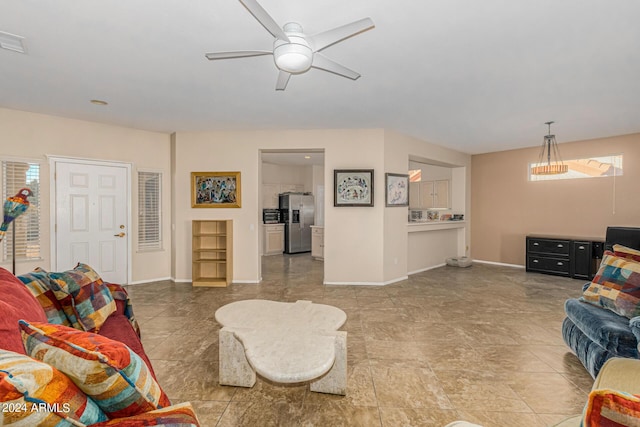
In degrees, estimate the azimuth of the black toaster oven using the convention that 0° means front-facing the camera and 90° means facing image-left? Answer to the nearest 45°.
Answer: approximately 0°

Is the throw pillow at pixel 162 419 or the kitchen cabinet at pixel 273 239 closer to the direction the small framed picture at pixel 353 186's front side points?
the throw pillow

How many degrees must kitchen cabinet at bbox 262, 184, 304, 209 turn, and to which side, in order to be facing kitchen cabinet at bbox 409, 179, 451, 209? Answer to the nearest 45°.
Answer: approximately 90° to its left

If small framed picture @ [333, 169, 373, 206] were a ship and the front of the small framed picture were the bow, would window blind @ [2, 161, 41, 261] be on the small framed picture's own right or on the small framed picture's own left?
on the small framed picture's own right

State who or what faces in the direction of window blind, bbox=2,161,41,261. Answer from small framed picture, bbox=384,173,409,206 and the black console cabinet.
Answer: the black console cabinet

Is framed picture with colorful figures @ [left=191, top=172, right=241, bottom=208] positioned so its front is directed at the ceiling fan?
yes

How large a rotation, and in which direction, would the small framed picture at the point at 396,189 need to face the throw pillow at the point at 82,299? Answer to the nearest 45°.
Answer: approximately 90° to its right

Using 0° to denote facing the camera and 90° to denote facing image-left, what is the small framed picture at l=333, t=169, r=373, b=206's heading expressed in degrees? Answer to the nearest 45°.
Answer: approximately 0°

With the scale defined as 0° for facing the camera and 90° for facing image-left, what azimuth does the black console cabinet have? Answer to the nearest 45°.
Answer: approximately 45°

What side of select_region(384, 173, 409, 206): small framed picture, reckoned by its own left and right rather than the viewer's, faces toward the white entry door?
right
